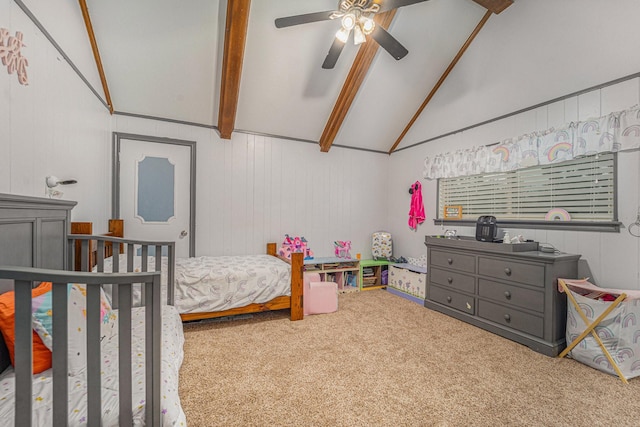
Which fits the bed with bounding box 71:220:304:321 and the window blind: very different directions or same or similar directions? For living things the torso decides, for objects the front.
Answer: very different directions

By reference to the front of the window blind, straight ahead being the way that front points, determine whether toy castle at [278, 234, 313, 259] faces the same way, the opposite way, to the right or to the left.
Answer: to the left

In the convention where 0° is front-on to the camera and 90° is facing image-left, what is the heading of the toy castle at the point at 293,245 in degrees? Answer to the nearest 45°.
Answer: approximately 0°

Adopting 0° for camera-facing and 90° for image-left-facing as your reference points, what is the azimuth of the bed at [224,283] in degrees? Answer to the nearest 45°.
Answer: approximately 270°

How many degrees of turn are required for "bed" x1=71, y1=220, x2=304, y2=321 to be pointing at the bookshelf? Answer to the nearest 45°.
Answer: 0° — it already faces it

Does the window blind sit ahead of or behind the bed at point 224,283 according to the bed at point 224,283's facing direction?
ahead

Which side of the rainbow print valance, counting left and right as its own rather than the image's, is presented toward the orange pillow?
front

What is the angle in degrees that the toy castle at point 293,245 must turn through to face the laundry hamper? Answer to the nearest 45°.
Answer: approximately 45° to its left

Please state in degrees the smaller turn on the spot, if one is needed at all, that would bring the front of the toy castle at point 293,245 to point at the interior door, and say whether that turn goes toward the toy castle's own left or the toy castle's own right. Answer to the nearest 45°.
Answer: approximately 90° to the toy castle's own right

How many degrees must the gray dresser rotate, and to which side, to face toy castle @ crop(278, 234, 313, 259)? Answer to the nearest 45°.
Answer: approximately 45° to its right

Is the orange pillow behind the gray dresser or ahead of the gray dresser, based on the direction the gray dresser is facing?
ahead

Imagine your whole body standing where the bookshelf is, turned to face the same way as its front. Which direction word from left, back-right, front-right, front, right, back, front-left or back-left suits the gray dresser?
front-left

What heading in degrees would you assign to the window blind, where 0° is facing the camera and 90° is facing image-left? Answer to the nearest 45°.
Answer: approximately 45°
